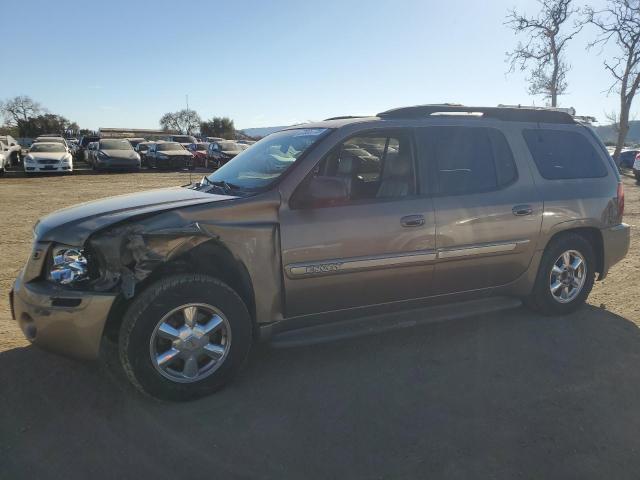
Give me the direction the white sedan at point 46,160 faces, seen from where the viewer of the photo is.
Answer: facing the viewer
